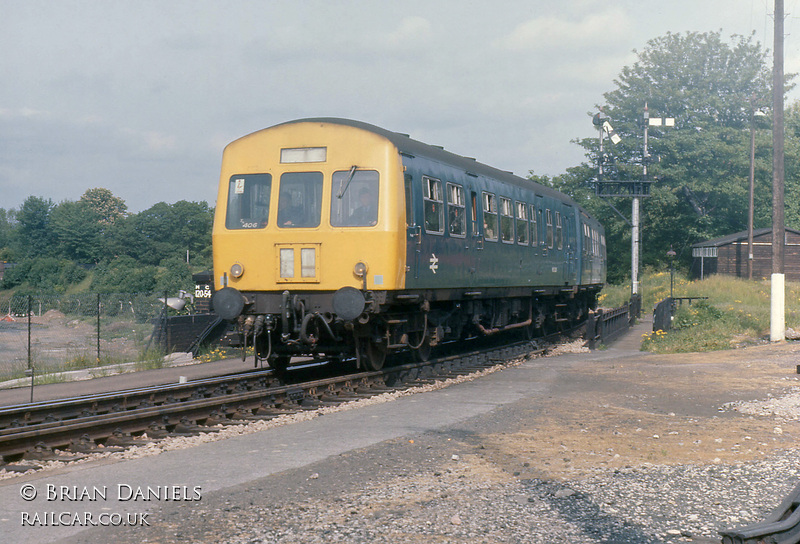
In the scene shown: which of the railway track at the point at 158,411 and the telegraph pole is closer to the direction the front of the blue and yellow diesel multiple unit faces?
the railway track

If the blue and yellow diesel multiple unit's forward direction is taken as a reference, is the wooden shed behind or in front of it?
behind

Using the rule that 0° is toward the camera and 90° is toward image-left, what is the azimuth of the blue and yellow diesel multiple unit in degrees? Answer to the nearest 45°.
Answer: approximately 45°

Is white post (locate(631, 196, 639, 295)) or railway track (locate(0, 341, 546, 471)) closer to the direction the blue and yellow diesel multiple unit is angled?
the railway track

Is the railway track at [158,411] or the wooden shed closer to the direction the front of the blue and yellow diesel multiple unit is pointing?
the railway track

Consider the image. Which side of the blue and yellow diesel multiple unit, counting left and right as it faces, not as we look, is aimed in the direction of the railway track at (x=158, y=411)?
front

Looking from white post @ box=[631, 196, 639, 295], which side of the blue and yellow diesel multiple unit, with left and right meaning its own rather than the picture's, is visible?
back
